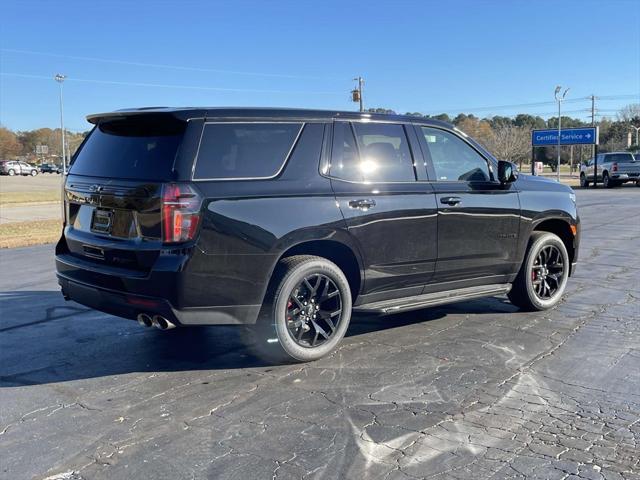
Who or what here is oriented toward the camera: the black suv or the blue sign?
the blue sign

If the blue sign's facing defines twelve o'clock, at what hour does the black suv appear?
The black suv is roughly at 12 o'clock from the blue sign.

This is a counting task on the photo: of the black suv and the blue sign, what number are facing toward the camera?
1

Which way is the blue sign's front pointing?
toward the camera

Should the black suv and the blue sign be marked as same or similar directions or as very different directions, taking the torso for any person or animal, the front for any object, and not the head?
very different directions

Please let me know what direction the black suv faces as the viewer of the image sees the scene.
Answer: facing away from the viewer and to the right of the viewer

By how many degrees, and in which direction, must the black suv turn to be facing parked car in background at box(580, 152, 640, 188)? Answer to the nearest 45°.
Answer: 0° — it already faces it

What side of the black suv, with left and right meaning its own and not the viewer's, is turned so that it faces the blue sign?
front
